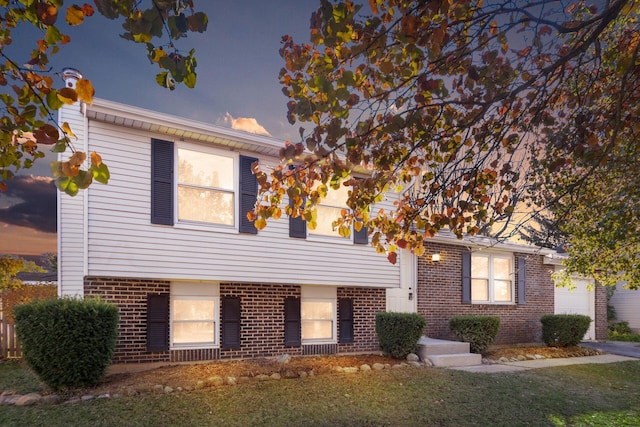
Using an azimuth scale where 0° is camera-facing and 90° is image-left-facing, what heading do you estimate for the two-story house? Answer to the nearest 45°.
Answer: approximately 315°

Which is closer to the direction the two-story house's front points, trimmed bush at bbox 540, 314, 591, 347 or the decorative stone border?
the decorative stone border

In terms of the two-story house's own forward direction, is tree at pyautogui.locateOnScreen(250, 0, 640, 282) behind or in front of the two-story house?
in front

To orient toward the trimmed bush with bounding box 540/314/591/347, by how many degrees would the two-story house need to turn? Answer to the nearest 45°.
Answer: approximately 90° to its left

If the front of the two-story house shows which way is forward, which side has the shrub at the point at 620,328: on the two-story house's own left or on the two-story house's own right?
on the two-story house's own left

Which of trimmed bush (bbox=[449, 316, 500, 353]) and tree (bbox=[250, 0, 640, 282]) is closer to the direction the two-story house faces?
the tree
